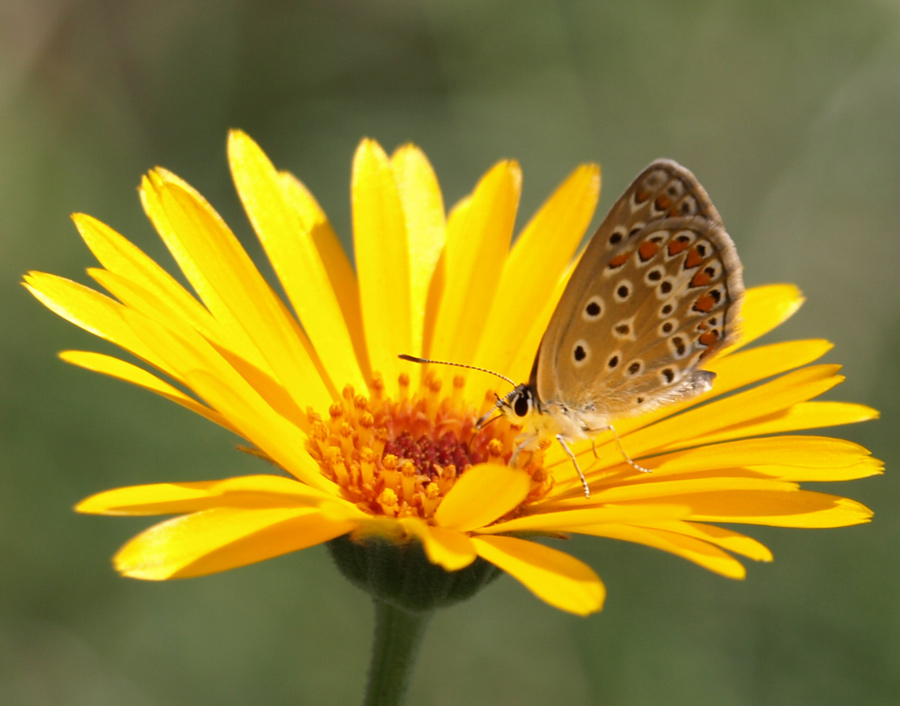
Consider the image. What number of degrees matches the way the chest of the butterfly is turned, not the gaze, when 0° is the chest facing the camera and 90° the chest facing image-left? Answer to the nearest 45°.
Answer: approximately 90°
